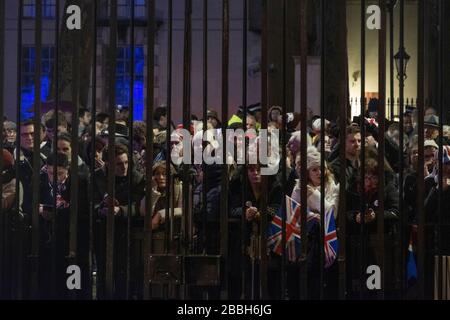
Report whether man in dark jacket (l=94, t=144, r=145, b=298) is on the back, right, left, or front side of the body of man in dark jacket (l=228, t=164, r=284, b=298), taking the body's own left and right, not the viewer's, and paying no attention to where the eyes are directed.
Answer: right

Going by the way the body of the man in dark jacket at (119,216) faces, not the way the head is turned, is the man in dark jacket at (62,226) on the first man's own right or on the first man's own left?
on the first man's own right

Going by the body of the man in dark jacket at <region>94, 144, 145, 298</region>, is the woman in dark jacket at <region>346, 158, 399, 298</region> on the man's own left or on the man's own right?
on the man's own left

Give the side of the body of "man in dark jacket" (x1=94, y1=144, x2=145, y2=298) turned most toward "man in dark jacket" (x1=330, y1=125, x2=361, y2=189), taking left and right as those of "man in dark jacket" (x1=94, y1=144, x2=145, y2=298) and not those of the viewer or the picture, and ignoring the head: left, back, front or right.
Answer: left

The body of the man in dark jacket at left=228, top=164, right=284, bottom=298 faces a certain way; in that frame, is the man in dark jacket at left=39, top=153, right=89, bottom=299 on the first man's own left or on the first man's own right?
on the first man's own right

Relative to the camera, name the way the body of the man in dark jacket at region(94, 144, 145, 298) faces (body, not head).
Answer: toward the camera

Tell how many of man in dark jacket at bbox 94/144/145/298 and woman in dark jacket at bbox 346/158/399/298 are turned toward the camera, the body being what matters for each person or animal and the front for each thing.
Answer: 2
